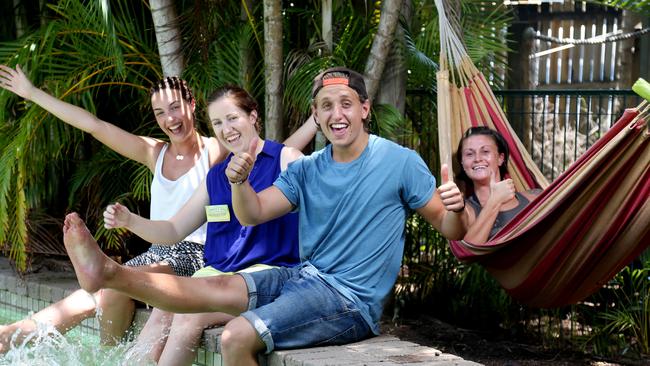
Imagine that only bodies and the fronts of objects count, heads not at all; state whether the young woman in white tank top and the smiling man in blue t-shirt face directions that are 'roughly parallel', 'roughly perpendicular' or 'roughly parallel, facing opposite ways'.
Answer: roughly parallel

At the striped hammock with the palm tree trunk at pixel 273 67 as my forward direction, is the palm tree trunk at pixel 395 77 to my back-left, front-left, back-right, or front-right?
front-right

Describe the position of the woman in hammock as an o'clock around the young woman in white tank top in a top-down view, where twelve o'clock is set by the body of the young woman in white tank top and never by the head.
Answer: The woman in hammock is roughly at 8 o'clock from the young woman in white tank top.

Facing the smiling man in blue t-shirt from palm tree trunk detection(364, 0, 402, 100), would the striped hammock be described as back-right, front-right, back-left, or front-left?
front-left

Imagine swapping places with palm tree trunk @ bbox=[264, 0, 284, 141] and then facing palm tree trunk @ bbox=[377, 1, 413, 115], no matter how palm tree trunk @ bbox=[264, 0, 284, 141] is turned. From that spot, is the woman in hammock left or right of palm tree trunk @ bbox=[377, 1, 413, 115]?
right

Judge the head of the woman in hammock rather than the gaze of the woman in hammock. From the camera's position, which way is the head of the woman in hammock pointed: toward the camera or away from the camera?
toward the camera

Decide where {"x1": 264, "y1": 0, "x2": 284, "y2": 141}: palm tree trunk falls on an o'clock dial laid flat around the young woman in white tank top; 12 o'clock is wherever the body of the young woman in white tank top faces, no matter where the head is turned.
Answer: The palm tree trunk is roughly at 6 o'clock from the young woman in white tank top.

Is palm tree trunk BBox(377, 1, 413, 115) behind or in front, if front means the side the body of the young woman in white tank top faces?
behind

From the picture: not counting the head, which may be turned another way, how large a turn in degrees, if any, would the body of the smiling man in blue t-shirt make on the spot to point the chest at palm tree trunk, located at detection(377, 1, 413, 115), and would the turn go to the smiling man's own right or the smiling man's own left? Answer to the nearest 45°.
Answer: approximately 135° to the smiling man's own right

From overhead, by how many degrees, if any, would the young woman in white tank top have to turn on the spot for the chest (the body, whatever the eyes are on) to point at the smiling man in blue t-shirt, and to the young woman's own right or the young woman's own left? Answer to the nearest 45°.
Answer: approximately 90° to the young woman's own left

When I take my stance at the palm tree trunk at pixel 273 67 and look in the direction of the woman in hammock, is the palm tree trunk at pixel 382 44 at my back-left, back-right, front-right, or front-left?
front-left

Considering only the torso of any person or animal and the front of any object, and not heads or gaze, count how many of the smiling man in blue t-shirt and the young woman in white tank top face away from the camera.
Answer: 0

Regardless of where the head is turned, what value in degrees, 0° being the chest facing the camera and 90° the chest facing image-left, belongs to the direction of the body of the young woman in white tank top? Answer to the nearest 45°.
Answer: approximately 45°

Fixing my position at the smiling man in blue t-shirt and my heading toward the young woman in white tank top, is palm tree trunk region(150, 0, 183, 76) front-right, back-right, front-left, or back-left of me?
front-right

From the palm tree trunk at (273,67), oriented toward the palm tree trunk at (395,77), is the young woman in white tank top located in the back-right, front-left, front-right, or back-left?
back-right

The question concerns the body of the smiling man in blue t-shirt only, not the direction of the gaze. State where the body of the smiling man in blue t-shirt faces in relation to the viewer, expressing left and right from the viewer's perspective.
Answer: facing the viewer and to the left of the viewer
